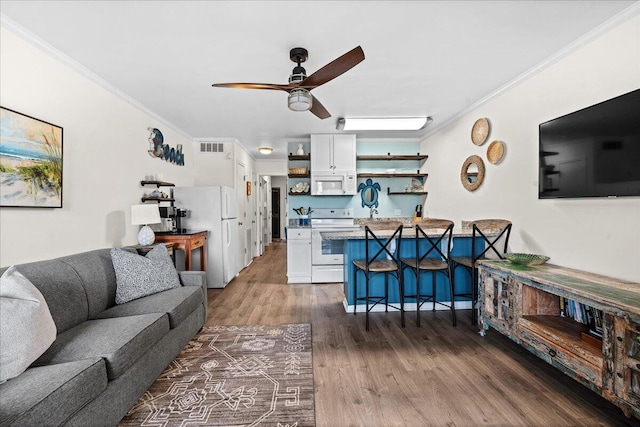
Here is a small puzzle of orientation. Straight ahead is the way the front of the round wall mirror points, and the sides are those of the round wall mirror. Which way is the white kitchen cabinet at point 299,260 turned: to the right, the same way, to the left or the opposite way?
to the left

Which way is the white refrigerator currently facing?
to the viewer's right

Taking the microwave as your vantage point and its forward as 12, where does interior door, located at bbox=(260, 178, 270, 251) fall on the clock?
The interior door is roughly at 5 o'clock from the microwave.

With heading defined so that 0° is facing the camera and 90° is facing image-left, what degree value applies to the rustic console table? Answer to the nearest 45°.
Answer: approximately 45°

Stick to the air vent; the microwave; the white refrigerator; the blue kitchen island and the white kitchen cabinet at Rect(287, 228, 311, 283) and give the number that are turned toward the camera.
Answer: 4

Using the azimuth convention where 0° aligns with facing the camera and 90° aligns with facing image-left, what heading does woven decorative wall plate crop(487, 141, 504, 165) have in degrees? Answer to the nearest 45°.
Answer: approximately 45°

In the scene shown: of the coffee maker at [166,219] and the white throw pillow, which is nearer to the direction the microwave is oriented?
the white throw pillow

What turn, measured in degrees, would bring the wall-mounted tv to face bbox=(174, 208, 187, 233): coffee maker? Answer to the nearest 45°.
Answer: approximately 45° to its right
